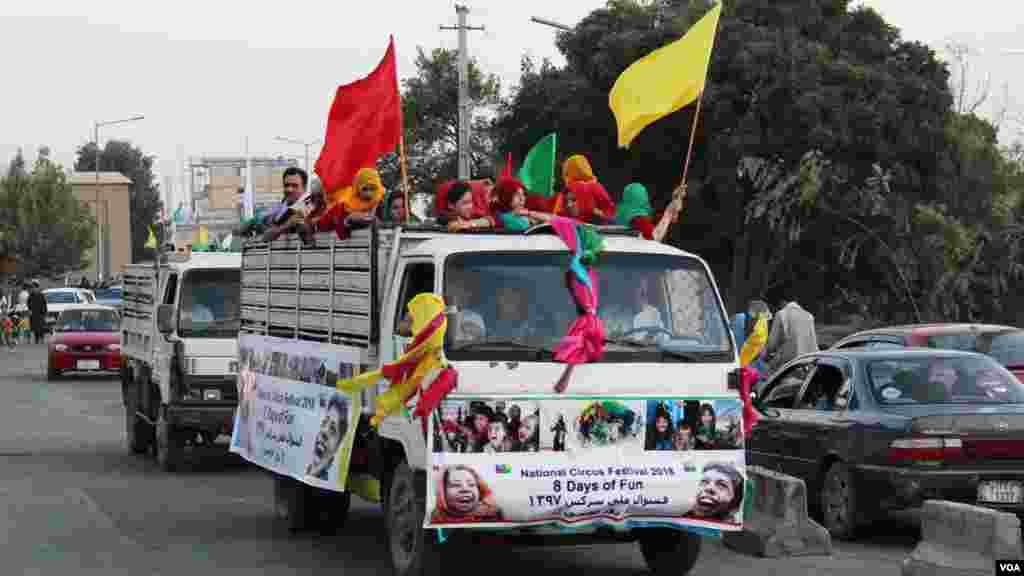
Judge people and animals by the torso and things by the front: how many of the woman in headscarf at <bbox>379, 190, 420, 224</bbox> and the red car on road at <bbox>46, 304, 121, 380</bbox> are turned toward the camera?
2

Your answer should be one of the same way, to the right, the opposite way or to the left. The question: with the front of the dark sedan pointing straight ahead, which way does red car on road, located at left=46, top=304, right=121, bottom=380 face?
the opposite way

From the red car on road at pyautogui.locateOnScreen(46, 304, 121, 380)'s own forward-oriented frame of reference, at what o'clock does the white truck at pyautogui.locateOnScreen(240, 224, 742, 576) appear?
The white truck is roughly at 12 o'clock from the red car on road.

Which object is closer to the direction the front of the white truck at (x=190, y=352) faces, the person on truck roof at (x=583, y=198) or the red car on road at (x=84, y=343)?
the person on truck roof

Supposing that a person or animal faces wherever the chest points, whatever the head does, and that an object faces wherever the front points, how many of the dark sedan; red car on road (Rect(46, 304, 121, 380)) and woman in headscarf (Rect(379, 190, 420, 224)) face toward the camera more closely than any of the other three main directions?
2

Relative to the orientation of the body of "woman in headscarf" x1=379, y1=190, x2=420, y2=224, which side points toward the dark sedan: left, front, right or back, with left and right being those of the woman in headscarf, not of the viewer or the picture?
left

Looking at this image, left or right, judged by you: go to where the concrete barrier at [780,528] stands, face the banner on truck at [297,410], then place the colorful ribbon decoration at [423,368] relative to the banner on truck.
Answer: left

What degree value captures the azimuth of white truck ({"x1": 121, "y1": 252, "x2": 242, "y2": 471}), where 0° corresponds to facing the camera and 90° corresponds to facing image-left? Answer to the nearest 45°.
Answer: approximately 315°

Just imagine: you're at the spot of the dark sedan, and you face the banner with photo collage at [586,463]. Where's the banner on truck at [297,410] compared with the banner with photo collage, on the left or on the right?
right

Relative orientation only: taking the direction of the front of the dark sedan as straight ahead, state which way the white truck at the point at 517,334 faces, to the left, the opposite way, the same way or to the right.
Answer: the opposite way

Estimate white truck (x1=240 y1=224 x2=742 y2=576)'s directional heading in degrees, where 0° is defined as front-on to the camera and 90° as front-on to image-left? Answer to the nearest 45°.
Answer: approximately 315°

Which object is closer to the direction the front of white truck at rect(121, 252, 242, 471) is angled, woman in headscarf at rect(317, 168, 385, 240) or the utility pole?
the woman in headscarf
